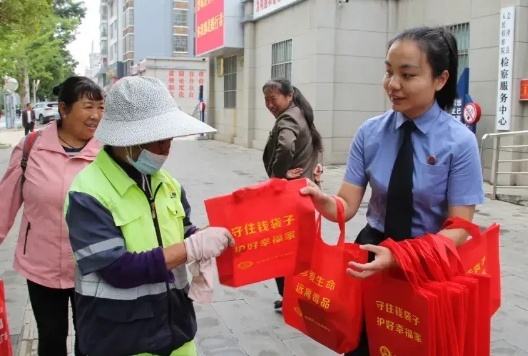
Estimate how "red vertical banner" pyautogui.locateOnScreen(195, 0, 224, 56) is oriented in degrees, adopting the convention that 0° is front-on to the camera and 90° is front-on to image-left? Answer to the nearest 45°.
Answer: approximately 45°

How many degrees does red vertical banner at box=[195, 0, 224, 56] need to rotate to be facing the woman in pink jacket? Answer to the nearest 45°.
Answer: approximately 45° to its left

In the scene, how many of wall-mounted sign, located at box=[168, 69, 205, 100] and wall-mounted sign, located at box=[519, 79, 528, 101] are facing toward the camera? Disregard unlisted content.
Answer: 2

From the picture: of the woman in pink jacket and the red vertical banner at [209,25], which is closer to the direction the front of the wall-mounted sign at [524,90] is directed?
the woman in pink jacket

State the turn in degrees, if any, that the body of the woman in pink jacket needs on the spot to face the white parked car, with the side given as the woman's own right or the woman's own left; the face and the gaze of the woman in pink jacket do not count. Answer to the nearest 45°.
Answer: approximately 135° to the woman's own left

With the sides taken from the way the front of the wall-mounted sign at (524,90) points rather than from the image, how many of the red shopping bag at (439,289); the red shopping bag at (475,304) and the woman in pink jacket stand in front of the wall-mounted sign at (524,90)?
3

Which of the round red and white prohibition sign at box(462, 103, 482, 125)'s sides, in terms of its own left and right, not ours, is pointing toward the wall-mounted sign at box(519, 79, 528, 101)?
left

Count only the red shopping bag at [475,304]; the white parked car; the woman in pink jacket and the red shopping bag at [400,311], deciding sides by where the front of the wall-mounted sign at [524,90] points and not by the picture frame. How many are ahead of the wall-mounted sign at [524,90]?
3

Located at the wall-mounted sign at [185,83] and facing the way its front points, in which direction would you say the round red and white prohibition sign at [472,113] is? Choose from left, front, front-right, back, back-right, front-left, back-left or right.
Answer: front

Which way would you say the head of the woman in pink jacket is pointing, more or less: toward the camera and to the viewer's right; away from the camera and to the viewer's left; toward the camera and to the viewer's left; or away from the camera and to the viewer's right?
toward the camera and to the viewer's right

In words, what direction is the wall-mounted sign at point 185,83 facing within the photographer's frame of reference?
facing the viewer
